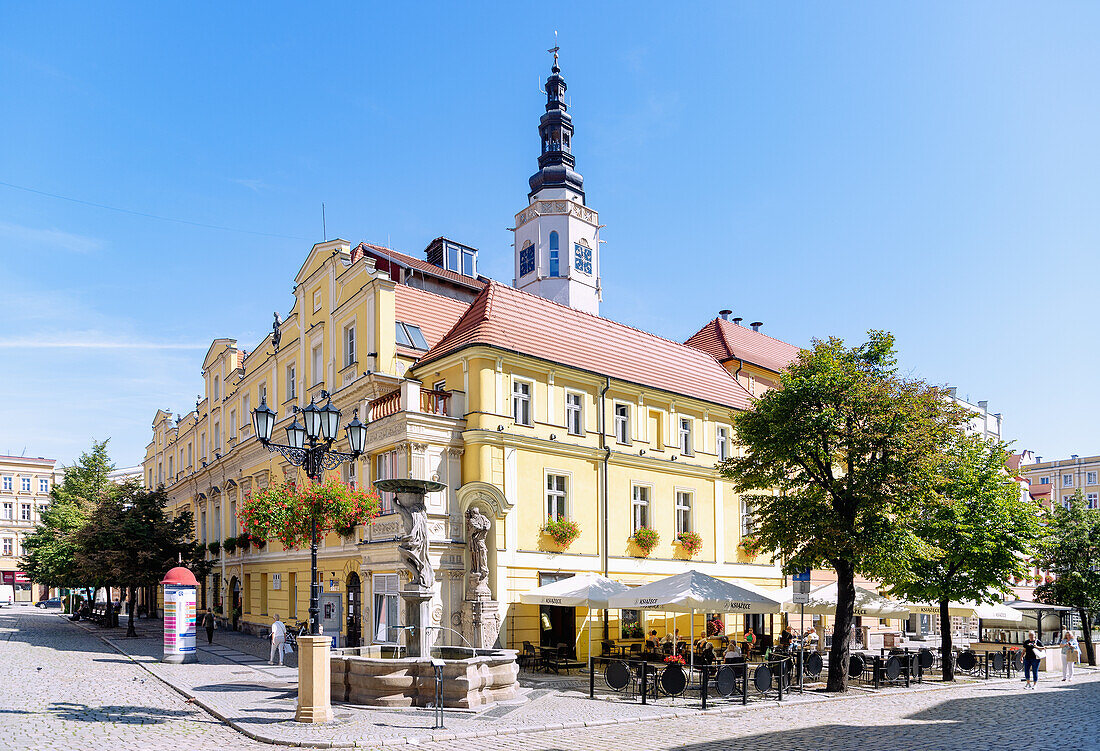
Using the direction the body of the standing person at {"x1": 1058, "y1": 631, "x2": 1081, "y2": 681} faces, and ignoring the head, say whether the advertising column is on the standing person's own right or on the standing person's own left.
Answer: on the standing person's own right

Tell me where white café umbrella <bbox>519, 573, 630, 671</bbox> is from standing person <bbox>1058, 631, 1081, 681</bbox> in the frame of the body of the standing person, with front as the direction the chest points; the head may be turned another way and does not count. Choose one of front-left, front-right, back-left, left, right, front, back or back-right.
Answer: front-right

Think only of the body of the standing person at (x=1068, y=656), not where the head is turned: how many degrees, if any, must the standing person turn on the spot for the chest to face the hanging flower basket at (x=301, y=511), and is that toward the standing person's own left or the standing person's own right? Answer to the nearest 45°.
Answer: approximately 45° to the standing person's own right

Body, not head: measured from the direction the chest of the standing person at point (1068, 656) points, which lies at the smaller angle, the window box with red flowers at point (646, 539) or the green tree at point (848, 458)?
the green tree

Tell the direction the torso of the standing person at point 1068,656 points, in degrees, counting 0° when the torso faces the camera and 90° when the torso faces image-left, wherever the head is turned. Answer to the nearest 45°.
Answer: approximately 0°

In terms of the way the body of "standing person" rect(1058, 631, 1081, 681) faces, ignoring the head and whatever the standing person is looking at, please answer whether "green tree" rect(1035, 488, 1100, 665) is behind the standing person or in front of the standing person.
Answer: behind

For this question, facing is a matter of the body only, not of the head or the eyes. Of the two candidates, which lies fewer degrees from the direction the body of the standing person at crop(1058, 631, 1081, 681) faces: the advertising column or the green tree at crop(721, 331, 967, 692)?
the green tree
